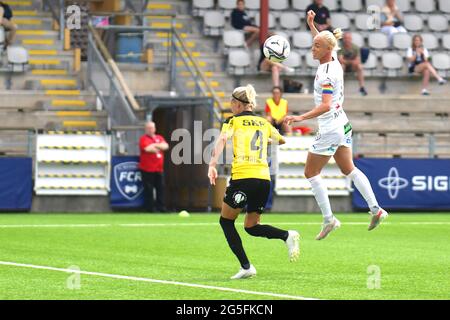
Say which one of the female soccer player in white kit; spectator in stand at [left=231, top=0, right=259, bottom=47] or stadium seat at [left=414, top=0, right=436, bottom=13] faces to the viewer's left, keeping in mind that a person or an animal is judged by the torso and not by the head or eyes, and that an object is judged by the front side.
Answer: the female soccer player in white kit

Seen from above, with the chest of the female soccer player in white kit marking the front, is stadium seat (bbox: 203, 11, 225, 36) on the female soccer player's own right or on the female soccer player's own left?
on the female soccer player's own right

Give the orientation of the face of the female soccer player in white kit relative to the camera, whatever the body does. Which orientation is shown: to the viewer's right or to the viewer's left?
to the viewer's left

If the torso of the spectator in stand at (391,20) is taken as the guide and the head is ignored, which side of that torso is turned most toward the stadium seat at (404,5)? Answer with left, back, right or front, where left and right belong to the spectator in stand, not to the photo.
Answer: back

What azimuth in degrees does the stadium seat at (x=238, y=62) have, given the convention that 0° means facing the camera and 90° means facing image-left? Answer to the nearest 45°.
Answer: approximately 0°

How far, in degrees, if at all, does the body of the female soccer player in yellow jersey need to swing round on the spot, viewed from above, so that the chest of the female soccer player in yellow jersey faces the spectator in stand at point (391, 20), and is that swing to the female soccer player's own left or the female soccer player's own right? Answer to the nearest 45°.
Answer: approximately 45° to the female soccer player's own right
